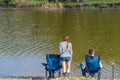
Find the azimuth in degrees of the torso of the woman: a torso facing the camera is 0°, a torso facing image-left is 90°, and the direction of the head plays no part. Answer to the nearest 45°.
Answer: approximately 180°

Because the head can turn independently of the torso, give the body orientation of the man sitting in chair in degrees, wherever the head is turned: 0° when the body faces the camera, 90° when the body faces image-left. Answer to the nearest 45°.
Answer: approximately 180°

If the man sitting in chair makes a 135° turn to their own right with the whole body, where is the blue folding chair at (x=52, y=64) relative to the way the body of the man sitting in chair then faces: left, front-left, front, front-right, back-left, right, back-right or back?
back-right

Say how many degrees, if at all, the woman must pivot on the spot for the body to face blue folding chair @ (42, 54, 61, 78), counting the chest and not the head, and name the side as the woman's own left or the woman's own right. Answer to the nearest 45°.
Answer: approximately 90° to the woman's own left

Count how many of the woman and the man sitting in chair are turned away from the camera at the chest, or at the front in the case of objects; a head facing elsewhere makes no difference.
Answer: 2

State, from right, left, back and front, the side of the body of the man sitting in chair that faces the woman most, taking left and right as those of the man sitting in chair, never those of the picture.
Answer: left

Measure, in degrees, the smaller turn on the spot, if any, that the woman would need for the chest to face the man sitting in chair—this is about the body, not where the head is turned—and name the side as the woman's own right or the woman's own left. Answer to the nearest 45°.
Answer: approximately 90° to the woman's own right
